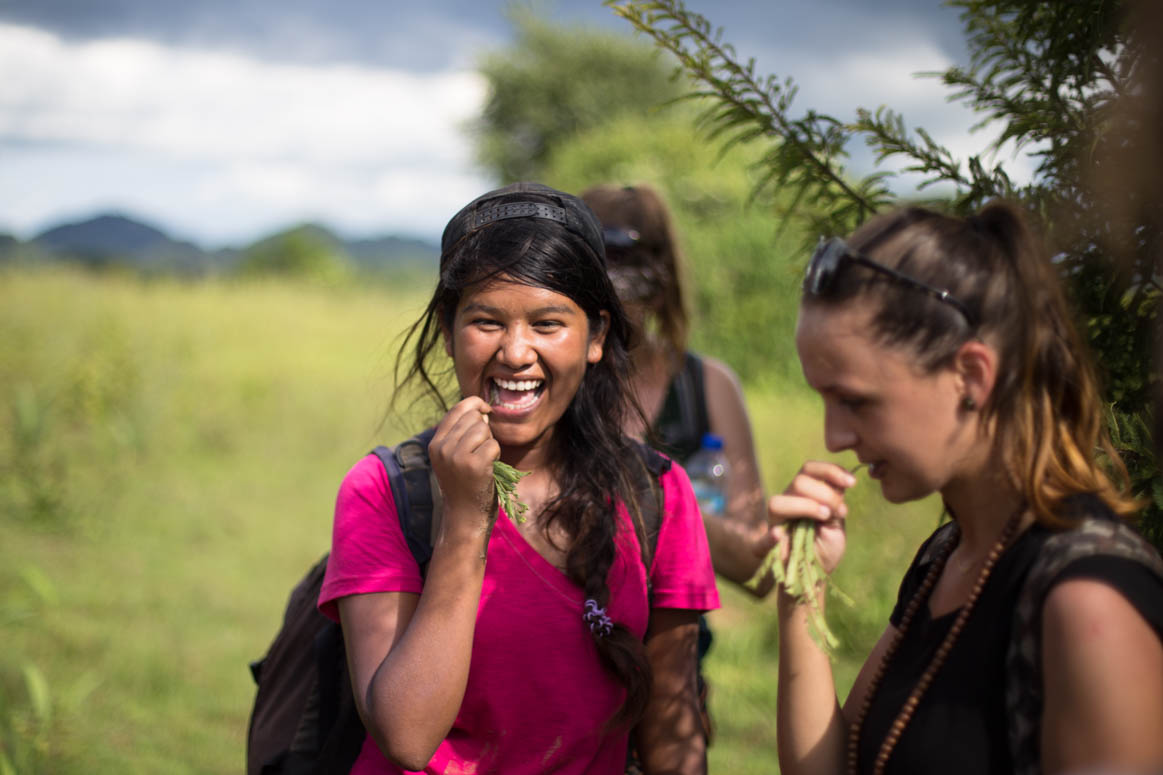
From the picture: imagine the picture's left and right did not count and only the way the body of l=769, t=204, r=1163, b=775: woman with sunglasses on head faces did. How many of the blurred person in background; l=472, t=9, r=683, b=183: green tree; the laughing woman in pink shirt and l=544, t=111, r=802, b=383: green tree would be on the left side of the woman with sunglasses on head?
0

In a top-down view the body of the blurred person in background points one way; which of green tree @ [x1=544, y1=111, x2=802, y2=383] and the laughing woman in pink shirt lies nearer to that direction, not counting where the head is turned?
the laughing woman in pink shirt

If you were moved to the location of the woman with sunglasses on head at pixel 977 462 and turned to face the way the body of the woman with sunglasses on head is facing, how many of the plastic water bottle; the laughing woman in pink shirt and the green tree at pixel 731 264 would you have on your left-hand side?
0

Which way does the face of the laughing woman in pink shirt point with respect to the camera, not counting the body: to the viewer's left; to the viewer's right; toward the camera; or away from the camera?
toward the camera

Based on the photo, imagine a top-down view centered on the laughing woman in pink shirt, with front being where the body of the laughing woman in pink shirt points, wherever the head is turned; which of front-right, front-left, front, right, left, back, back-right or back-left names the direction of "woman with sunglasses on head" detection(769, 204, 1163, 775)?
front-left

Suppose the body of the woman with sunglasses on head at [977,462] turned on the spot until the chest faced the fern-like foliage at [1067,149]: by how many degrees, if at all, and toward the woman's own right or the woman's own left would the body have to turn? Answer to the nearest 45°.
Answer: approximately 135° to the woman's own right

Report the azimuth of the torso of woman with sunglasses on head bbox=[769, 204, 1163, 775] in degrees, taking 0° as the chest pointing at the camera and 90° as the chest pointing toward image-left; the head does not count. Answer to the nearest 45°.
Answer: approximately 45°

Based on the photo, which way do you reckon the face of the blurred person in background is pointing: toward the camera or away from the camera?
toward the camera

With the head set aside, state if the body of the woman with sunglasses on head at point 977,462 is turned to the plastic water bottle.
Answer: no

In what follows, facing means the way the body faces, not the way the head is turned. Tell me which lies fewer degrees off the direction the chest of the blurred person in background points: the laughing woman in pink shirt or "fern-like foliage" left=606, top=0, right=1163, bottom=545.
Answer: the laughing woman in pink shirt

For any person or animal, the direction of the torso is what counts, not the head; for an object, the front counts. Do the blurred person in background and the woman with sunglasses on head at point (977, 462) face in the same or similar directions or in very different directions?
same or similar directions

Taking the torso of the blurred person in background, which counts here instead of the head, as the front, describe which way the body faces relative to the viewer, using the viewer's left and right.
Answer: facing the viewer and to the left of the viewer

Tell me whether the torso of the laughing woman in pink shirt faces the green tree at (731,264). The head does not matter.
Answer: no

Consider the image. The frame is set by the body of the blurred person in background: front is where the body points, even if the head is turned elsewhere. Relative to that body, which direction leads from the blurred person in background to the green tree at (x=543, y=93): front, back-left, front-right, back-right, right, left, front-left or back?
back-right

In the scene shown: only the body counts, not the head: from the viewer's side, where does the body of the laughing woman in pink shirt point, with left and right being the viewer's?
facing the viewer

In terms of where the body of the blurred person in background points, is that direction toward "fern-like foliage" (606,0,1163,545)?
no

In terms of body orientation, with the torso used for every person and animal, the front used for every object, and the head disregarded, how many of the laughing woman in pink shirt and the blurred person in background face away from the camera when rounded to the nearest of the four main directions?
0
